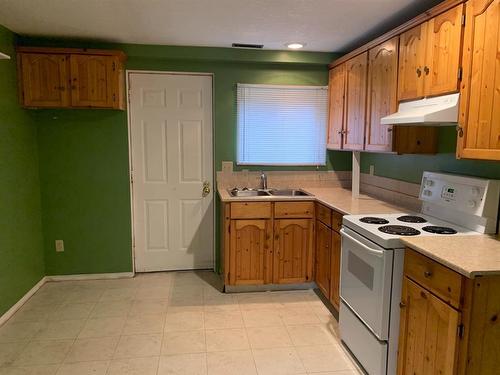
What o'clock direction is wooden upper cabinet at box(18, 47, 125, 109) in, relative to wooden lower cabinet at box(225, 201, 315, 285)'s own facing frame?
The wooden upper cabinet is roughly at 3 o'clock from the wooden lower cabinet.

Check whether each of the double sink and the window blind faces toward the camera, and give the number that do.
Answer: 2

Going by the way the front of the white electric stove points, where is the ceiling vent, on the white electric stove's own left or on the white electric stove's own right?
on the white electric stove's own right

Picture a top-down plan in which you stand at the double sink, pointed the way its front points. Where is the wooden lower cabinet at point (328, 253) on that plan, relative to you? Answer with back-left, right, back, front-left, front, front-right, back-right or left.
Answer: front-left

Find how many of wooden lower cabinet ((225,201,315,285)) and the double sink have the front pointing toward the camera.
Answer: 2

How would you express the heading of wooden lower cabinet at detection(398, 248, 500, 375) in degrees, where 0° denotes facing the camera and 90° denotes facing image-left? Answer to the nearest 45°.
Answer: approximately 45°

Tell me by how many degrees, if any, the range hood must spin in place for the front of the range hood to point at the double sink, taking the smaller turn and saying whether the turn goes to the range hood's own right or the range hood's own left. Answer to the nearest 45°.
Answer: approximately 90° to the range hood's own right

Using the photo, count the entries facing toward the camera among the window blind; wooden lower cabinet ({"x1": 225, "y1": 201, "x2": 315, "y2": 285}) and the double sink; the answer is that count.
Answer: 3

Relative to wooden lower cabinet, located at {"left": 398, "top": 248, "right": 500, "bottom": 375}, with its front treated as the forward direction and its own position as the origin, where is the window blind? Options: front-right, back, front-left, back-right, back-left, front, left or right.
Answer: right

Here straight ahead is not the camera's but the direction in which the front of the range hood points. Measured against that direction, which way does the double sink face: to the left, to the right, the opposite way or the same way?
to the left

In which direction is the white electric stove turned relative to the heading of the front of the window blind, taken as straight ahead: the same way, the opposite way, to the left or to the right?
to the right
